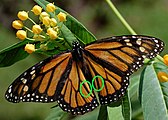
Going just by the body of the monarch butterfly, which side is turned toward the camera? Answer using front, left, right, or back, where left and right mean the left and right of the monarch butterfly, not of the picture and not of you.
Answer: back
